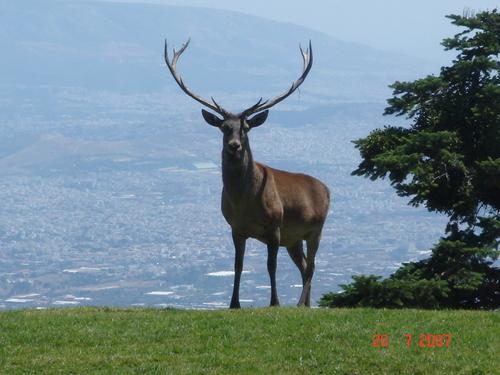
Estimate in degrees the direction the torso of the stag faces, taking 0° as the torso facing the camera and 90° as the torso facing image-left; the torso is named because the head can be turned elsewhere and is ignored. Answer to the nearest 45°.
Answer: approximately 45°

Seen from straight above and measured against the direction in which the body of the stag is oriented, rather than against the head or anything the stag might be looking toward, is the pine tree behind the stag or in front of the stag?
behind
